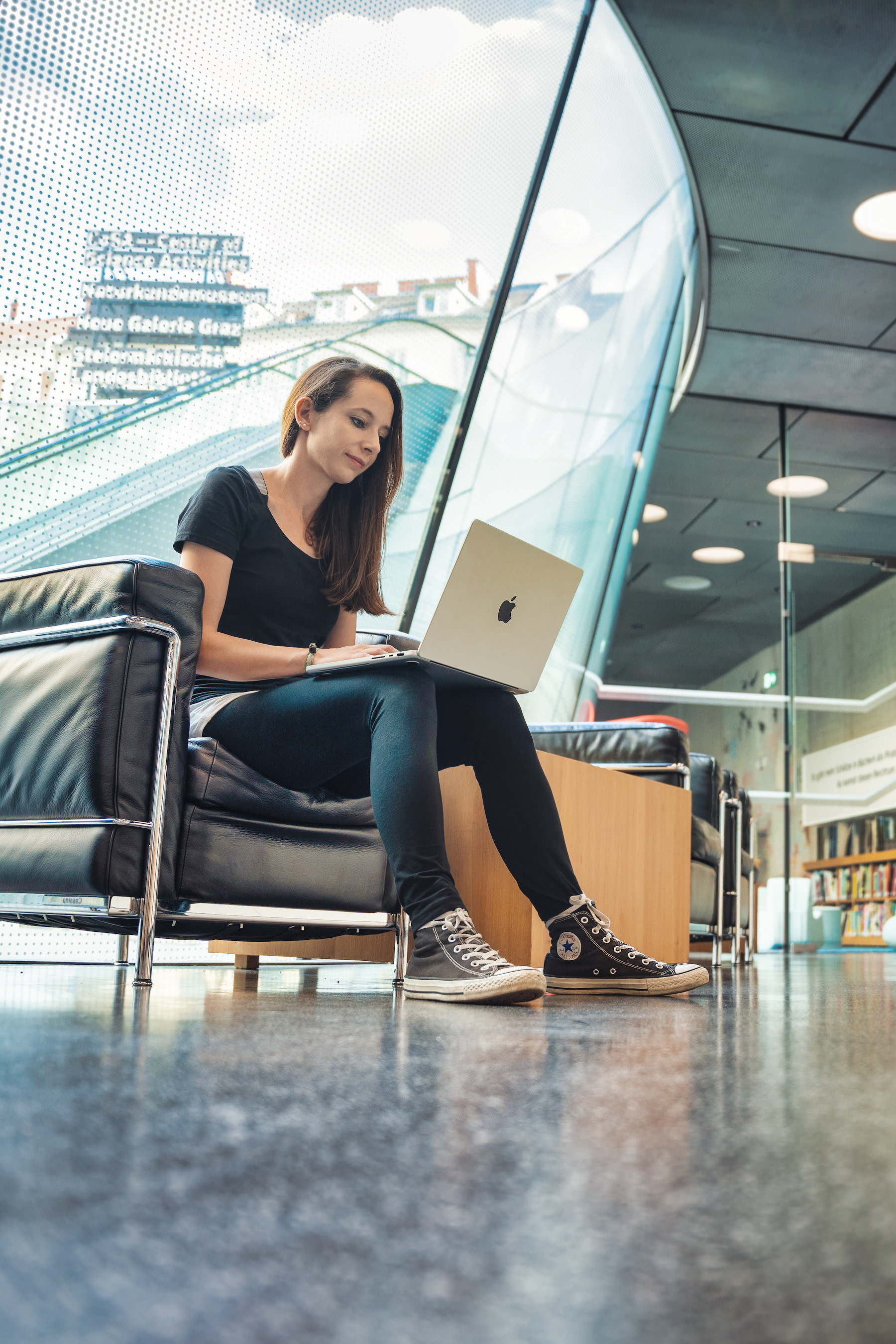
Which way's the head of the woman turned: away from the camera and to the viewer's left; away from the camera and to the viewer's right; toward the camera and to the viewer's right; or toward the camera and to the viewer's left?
toward the camera and to the viewer's right

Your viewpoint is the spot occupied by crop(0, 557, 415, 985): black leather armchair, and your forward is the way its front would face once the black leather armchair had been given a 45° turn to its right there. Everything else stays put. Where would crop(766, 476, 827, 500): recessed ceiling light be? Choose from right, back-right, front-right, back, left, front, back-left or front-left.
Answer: back-left
